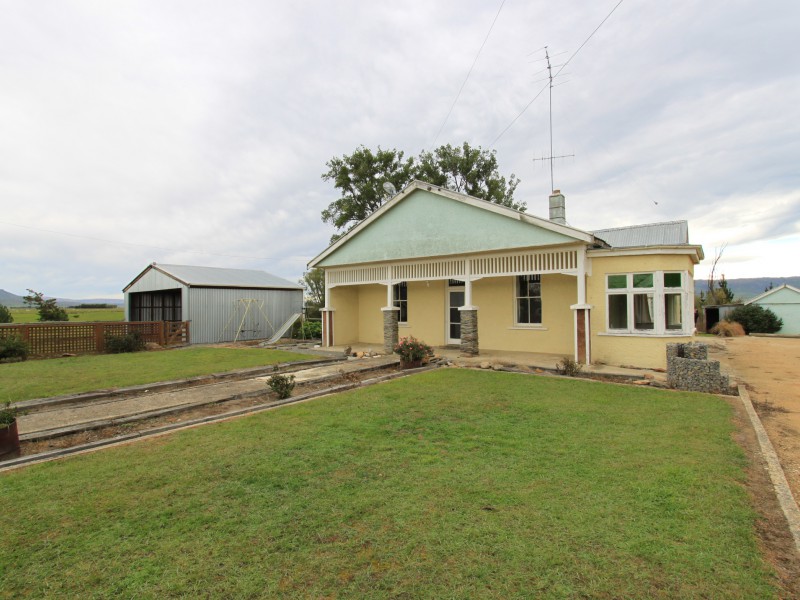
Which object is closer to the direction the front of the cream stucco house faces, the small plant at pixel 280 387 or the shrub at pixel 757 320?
the small plant

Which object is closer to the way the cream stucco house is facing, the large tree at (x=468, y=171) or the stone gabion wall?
the stone gabion wall

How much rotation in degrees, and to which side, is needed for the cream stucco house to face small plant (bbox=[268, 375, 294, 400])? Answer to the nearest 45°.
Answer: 0° — it already faces it

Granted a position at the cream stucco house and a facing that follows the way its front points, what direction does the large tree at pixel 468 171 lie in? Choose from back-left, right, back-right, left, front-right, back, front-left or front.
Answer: back-right

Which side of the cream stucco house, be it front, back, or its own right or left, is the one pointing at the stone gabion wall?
left

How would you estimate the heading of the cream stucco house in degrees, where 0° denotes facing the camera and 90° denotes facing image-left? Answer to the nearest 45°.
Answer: approximately 45°

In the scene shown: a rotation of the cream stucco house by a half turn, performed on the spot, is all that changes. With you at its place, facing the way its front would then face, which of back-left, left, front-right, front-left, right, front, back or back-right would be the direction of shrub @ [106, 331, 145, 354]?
back-left

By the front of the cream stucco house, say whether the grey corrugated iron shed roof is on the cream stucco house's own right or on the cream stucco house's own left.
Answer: on the cream stucco house's own right

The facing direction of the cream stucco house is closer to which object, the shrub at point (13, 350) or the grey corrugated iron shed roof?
the shrub
